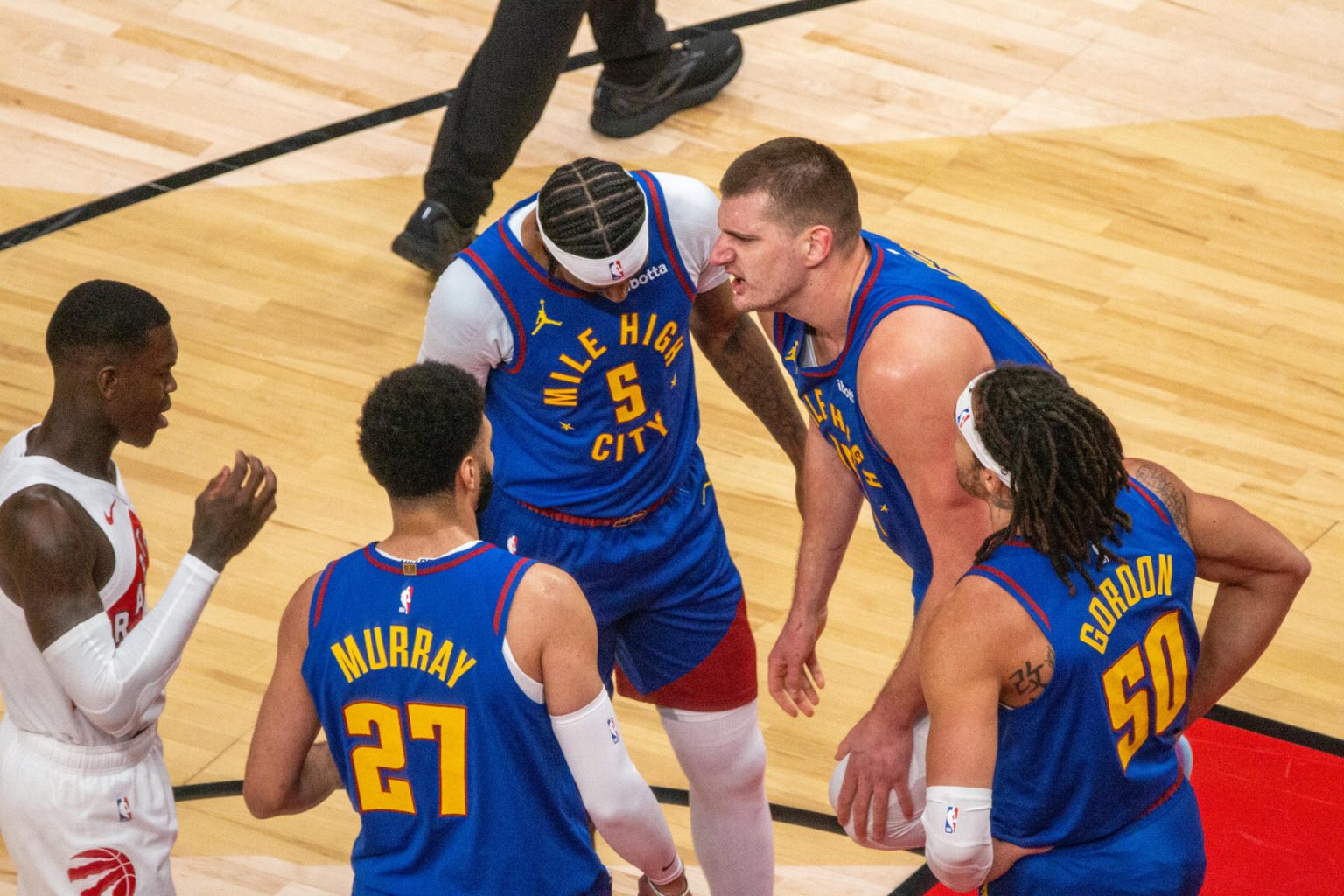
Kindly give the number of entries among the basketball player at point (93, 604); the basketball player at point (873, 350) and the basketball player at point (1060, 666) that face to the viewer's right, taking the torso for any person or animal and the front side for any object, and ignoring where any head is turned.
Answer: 1

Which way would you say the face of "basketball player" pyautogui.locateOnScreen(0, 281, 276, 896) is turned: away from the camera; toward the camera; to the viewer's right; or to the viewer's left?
to the viewer's right

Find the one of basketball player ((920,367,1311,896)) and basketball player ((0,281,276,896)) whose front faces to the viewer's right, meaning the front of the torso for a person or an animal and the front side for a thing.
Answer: basketball player ((0,281,276,896))

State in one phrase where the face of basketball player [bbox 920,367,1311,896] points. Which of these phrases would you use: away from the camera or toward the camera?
away from the camera

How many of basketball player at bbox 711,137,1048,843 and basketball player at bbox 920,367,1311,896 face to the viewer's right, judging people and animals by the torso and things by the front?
0

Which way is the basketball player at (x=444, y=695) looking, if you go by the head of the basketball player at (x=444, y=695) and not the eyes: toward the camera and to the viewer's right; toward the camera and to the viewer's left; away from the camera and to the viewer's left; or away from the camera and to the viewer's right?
away from the camera and to the viewer's right

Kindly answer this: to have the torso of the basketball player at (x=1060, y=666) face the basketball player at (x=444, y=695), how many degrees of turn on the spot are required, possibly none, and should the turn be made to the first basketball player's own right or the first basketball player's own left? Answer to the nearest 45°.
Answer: approximately 90° to the first basketball player's own left

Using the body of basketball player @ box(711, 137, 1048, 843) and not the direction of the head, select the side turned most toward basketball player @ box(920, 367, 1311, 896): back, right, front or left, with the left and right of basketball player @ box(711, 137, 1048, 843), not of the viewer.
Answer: left

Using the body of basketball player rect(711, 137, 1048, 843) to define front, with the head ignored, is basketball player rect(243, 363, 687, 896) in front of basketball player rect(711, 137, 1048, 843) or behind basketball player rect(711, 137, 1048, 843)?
in front

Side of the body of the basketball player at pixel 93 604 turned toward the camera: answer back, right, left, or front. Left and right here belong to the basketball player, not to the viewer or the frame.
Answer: right

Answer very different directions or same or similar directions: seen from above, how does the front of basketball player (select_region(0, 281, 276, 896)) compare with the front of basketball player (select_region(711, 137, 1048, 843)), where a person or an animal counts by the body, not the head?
very different directions

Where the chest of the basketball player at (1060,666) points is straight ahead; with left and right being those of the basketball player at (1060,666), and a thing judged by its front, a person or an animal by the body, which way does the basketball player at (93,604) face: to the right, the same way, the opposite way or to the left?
to the right

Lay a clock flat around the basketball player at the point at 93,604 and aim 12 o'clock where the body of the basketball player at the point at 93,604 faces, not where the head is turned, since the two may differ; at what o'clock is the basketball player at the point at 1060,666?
the basketball player at the point at 1060,666 is roughly at 1 o'clock from the basketball player at the point at 93,604.

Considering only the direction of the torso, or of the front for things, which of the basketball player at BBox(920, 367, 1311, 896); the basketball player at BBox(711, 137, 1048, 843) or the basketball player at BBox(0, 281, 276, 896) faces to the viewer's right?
the basketball player at BBox(0, 281, 276, 896)

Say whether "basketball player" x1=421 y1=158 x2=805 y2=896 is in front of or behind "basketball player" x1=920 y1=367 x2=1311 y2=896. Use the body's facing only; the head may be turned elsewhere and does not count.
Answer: in front

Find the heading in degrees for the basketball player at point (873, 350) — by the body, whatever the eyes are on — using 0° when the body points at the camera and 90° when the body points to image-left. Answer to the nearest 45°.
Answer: approximately 45°

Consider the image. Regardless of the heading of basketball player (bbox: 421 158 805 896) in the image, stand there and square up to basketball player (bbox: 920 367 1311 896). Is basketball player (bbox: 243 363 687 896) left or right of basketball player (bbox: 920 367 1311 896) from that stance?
right

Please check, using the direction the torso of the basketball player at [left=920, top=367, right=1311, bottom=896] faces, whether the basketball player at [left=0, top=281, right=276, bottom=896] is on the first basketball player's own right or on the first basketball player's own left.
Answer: on the first basketball player's own left
